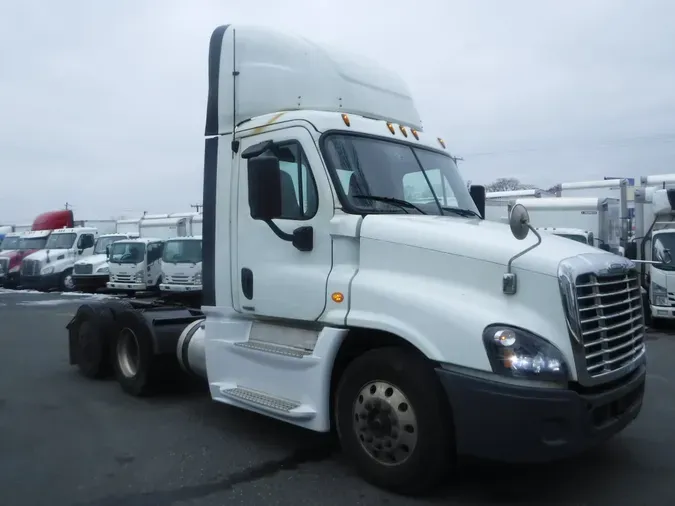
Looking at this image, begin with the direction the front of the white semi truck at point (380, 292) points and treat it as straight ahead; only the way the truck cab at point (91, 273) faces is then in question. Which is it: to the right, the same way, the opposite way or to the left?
to the right

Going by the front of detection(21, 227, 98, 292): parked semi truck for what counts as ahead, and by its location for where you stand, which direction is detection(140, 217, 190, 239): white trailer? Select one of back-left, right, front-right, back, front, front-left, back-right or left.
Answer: back-left

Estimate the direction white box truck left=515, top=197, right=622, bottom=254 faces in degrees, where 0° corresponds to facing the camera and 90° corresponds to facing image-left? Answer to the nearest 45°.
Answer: approximately 315°

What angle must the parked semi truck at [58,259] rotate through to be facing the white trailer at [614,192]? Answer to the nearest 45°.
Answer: approximately 90° to its left

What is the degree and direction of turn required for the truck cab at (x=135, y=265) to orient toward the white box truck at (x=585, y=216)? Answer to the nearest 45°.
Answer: approximately 90° to its left

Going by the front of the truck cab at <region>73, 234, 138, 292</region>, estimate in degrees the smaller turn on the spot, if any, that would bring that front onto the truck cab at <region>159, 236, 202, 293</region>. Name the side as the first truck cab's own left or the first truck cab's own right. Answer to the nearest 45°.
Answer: approximately 90° to the first truck cab's own left

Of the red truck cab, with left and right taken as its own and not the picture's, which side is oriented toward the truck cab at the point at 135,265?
left
